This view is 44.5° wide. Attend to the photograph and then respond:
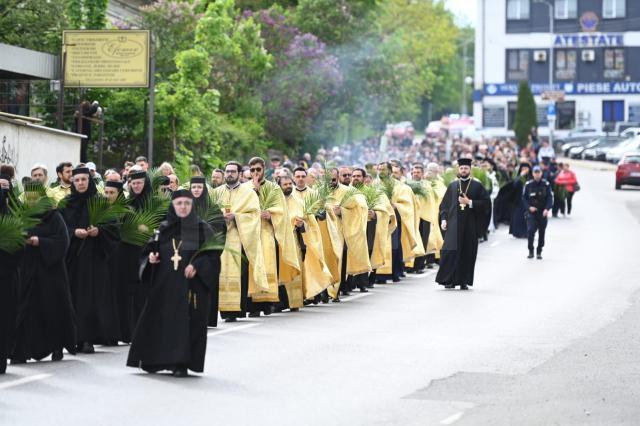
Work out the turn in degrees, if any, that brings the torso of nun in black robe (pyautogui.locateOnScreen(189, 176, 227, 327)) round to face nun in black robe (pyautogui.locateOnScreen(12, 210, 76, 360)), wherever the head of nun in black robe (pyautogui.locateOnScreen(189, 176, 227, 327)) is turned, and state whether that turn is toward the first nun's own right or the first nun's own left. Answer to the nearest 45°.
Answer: approximately 45° to the first nun's own right

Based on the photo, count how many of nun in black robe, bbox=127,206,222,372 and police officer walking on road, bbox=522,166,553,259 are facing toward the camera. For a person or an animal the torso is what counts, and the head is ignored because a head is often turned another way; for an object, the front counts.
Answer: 2

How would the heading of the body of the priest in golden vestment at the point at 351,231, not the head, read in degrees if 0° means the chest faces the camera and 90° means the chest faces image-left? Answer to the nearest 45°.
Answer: approximately 45°

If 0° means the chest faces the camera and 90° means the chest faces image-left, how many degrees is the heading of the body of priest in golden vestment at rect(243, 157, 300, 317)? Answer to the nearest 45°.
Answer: approximately 45°

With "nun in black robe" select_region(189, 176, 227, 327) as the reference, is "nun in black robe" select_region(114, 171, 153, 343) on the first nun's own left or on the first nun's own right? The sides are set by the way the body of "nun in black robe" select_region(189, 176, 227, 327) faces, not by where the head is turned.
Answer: on the first nun's own right
